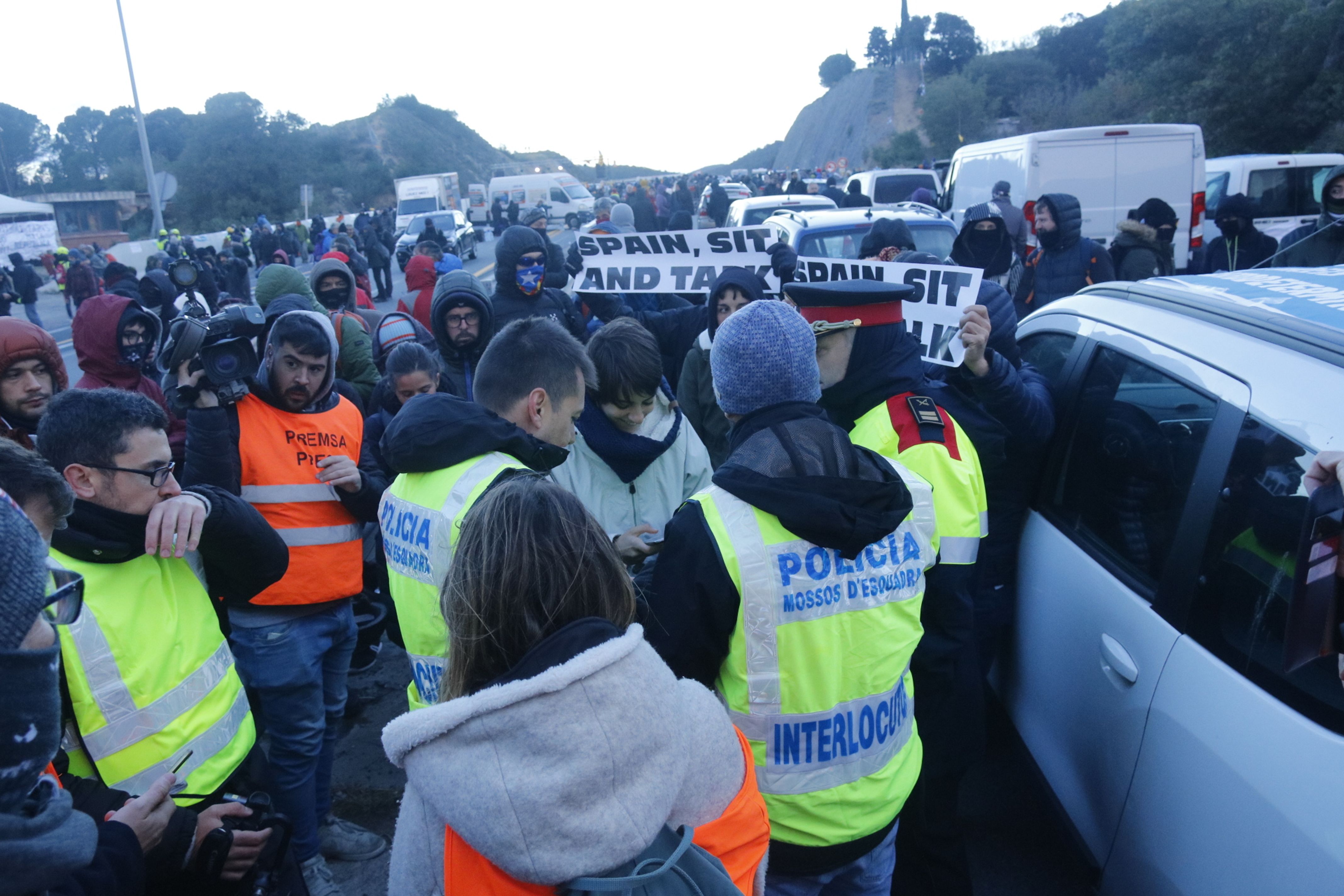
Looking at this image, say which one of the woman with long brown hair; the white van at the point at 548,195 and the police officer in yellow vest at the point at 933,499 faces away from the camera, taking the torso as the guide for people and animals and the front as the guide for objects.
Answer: the woman with long brown hair

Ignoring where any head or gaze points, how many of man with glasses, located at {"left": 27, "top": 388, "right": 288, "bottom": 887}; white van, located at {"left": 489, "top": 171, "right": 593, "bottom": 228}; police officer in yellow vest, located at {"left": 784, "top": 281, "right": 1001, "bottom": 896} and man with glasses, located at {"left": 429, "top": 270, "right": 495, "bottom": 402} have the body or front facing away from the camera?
0

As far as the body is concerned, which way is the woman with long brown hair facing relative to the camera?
away from the camera

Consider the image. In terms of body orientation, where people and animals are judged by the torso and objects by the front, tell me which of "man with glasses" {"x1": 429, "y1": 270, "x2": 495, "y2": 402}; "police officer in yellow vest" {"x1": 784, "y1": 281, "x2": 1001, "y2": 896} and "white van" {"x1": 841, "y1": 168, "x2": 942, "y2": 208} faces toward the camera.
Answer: the man with glasses

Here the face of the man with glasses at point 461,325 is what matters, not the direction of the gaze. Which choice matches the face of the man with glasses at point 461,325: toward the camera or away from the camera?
toward the camera

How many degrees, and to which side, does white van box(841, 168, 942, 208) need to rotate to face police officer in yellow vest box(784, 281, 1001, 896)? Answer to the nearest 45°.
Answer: approximately 135° to its left

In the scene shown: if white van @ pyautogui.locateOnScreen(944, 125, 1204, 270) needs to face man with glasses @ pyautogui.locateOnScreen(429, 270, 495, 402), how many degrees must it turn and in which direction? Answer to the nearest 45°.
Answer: approximately 90° to its left

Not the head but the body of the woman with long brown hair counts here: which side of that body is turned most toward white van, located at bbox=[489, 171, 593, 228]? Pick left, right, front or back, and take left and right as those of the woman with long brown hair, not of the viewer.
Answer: front

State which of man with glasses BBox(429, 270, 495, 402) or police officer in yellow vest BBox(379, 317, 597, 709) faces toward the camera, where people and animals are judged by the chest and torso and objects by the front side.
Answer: the man with glasses

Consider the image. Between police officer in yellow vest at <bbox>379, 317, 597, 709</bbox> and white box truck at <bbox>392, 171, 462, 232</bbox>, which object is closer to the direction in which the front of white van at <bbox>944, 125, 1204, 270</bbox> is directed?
the white box truck

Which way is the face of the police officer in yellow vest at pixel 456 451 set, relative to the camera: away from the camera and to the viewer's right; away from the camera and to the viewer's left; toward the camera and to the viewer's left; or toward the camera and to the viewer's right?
away from the camera and to the viewer's right

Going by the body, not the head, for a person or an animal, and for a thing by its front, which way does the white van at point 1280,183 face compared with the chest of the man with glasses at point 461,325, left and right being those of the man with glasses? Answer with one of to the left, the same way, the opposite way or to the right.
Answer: the opposite way

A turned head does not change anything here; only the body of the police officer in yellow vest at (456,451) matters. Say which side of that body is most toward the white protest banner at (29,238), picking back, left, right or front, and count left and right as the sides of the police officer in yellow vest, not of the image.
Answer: left
